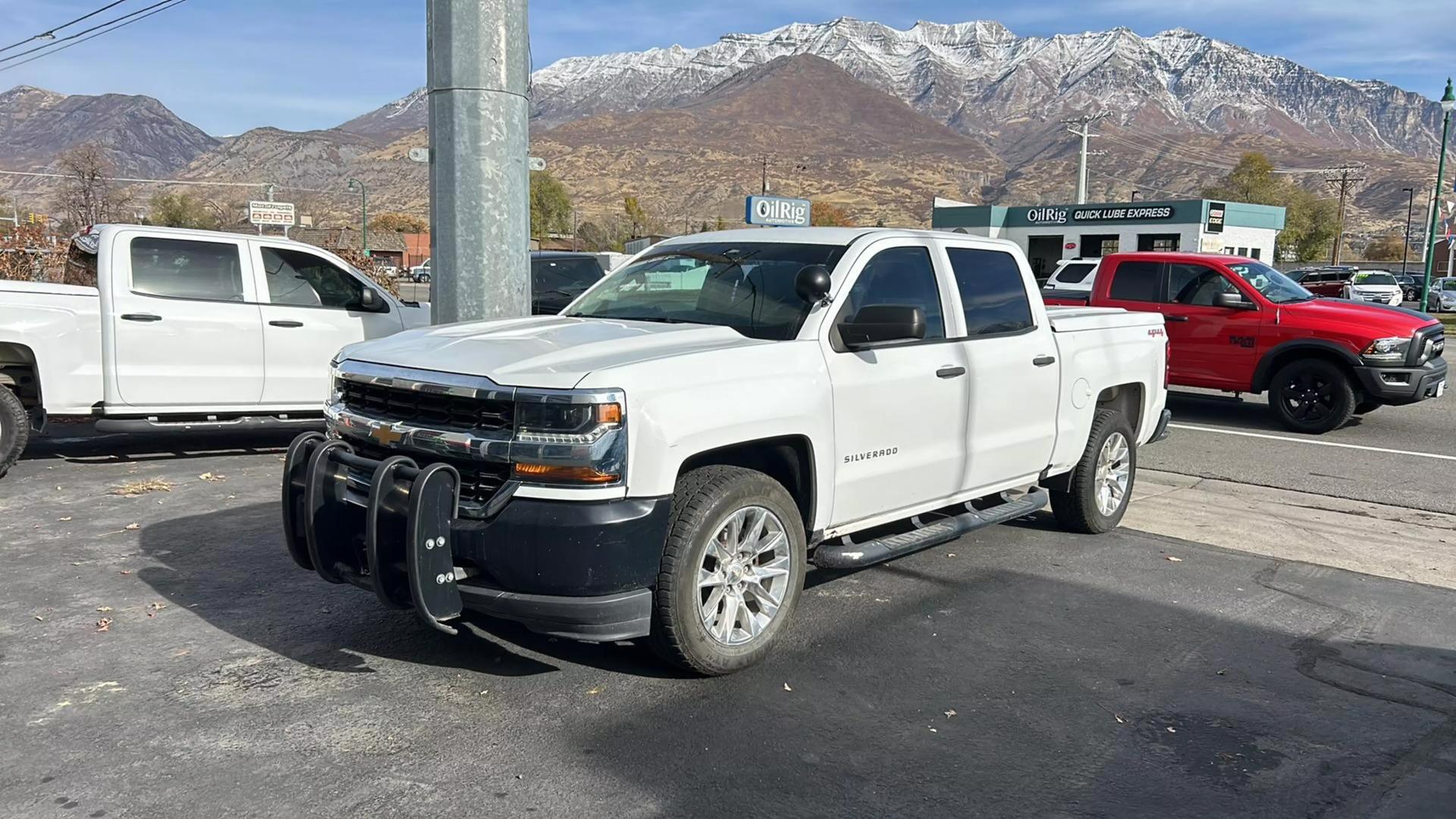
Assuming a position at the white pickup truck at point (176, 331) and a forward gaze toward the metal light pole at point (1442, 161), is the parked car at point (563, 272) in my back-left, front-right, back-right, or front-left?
front-left

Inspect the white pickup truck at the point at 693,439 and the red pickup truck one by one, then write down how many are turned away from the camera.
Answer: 0

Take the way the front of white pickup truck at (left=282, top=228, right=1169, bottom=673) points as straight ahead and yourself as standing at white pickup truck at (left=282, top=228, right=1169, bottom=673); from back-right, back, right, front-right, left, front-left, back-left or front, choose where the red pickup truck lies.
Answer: back

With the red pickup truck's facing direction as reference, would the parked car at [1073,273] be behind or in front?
behind

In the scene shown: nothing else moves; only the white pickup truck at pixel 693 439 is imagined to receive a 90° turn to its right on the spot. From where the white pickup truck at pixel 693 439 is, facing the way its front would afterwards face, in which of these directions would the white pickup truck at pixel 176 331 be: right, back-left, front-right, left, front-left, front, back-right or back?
front

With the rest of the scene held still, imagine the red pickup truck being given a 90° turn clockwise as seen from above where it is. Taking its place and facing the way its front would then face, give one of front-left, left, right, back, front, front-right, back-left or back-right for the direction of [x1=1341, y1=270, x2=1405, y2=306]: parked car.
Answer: back-right

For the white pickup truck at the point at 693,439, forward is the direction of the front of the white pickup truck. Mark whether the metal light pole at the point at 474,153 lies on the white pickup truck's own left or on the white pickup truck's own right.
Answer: on the white pickup truck's own right

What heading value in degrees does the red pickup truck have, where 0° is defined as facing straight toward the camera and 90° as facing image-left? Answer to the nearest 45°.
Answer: approximately 315°

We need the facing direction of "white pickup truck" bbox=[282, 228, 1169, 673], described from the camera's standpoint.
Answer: facing the viewer and to the left of the viewer

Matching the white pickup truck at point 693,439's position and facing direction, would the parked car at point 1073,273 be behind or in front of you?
behind
